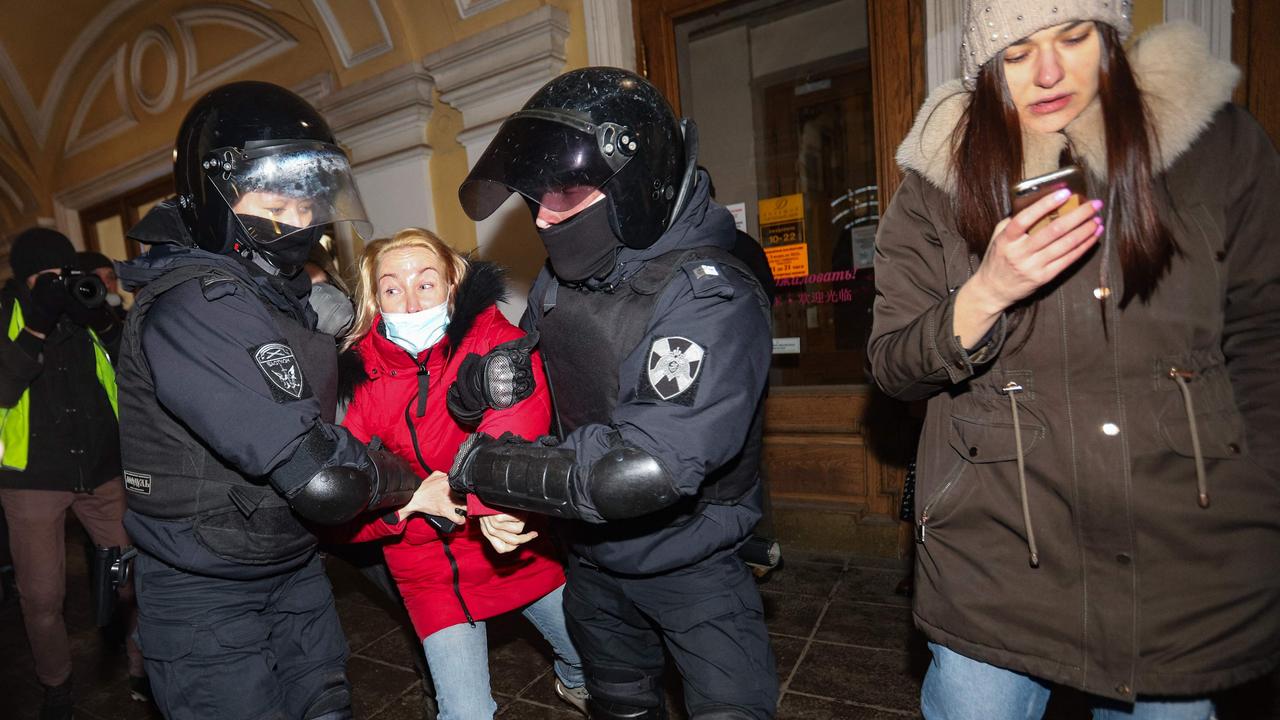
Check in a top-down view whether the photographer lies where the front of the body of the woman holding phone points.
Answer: no

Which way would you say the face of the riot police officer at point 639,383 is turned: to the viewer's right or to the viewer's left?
to the viewer's left

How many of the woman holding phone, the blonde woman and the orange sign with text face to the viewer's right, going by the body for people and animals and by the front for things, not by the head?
0

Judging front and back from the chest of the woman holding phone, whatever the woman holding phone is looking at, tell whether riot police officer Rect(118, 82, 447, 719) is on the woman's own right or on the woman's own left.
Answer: on the woman's own right

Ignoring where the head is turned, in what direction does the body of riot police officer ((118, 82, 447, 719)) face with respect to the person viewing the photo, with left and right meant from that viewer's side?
facing to the right of the viewer

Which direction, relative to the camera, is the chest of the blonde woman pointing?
toward the camera

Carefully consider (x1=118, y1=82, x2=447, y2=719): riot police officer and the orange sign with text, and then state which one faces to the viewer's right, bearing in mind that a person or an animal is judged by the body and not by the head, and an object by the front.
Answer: the riot police officer

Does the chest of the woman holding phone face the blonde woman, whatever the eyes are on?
no

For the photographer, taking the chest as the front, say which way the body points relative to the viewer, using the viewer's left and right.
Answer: facing the viewer and to the right of the viewer

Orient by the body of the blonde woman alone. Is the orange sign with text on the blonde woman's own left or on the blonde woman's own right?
on the blonde woman's own left

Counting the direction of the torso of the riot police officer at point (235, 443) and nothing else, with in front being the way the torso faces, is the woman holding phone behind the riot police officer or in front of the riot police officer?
in front

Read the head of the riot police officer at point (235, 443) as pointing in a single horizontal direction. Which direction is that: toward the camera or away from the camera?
toward the camera

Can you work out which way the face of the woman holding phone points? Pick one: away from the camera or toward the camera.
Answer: toward the camera

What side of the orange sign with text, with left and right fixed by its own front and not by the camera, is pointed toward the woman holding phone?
front

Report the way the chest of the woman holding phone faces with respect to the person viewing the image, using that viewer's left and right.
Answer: facing the viewer

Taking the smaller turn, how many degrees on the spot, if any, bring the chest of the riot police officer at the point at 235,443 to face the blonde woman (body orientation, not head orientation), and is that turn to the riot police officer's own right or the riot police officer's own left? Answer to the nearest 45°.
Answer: approximately 45° to the riot police officer's own left

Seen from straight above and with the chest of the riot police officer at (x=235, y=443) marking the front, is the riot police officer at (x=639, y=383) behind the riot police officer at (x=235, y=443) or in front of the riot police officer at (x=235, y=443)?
in front
